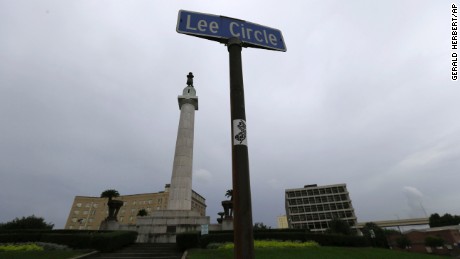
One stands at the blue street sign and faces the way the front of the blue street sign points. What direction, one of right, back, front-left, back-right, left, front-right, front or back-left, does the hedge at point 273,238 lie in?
back

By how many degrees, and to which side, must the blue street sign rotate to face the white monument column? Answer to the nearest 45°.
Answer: approximately 180°

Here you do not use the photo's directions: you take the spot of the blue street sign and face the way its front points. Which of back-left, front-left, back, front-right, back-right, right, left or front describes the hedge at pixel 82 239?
back-right

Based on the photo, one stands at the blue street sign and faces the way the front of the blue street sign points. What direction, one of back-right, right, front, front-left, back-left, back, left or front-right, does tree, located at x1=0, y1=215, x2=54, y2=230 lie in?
back-right

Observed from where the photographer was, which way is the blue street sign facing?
facing the viewer

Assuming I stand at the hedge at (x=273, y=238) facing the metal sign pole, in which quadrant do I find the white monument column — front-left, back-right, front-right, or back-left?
back-right
